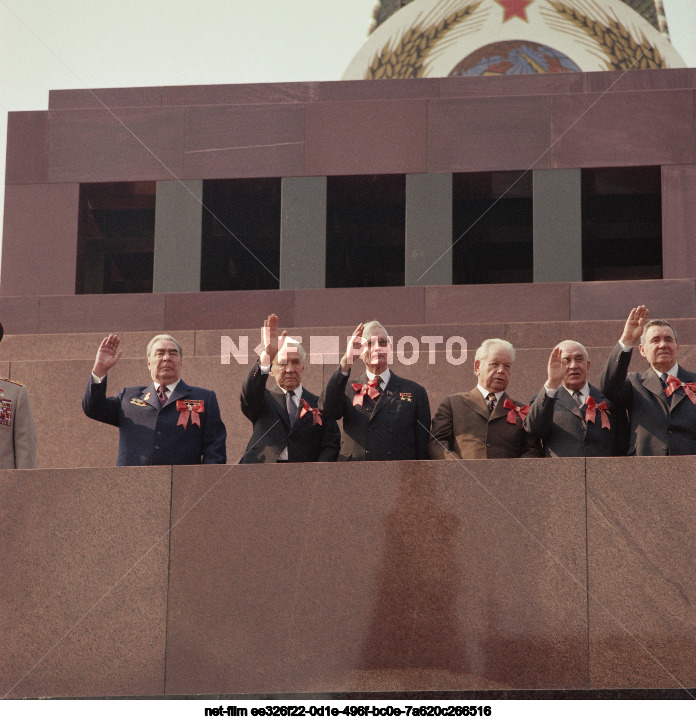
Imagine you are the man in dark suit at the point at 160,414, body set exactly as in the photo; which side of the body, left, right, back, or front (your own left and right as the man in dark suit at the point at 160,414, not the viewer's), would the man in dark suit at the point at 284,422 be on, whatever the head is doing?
left

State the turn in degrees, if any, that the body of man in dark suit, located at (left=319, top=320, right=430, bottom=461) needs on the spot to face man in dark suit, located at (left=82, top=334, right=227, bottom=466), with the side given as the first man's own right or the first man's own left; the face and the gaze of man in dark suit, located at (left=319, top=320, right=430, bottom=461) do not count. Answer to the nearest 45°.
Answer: approximately 90° to the first man's own right

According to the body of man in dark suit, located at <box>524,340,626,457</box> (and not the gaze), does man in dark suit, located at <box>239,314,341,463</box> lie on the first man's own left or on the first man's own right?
on the first man's own right

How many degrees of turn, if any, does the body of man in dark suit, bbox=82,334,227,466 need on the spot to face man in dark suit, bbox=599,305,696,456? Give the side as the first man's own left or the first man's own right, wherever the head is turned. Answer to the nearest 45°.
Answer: approximately 90° to the first man's own left

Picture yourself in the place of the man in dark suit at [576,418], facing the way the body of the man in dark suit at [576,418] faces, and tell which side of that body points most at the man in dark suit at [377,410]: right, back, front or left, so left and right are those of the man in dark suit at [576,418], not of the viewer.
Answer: right

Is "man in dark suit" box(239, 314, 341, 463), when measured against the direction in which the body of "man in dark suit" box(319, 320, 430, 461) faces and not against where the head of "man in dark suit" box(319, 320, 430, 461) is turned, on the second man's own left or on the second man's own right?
on the second man's own right

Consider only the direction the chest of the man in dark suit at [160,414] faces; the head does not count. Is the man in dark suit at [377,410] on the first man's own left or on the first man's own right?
on the first man's own left
